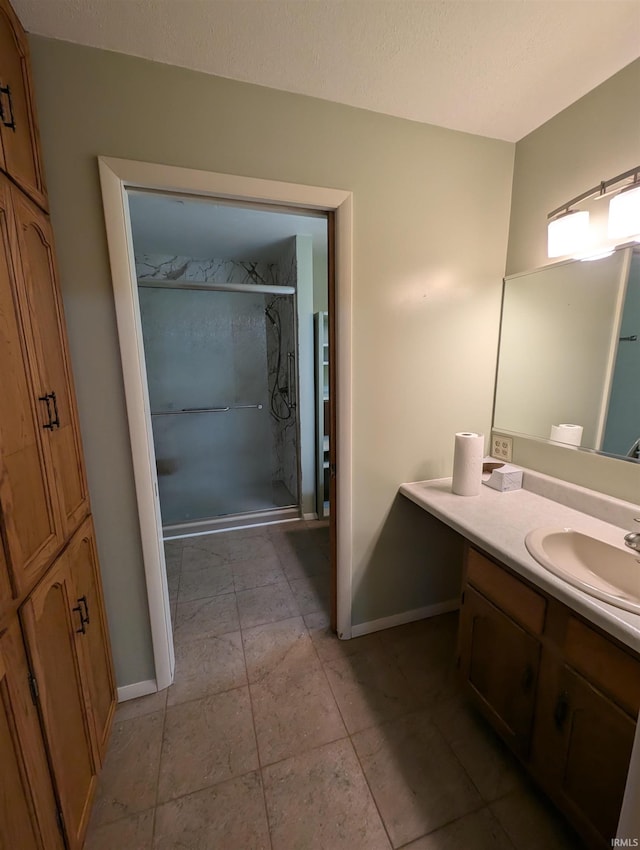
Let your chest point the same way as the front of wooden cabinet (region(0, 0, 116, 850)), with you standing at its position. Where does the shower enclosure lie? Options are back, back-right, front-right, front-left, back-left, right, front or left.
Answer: front-left

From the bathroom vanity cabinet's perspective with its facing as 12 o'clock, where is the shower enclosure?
The shower enclosure is roughly at 2 o'clock from the bathroom vanity cabinet.

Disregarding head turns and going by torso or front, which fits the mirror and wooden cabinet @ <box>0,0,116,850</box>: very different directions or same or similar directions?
very different directions

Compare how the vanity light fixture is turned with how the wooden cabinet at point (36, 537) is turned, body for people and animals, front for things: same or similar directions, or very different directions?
very different directions

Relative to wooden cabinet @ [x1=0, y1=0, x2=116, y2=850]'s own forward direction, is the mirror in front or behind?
in front

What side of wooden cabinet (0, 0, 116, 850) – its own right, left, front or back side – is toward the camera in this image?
right
